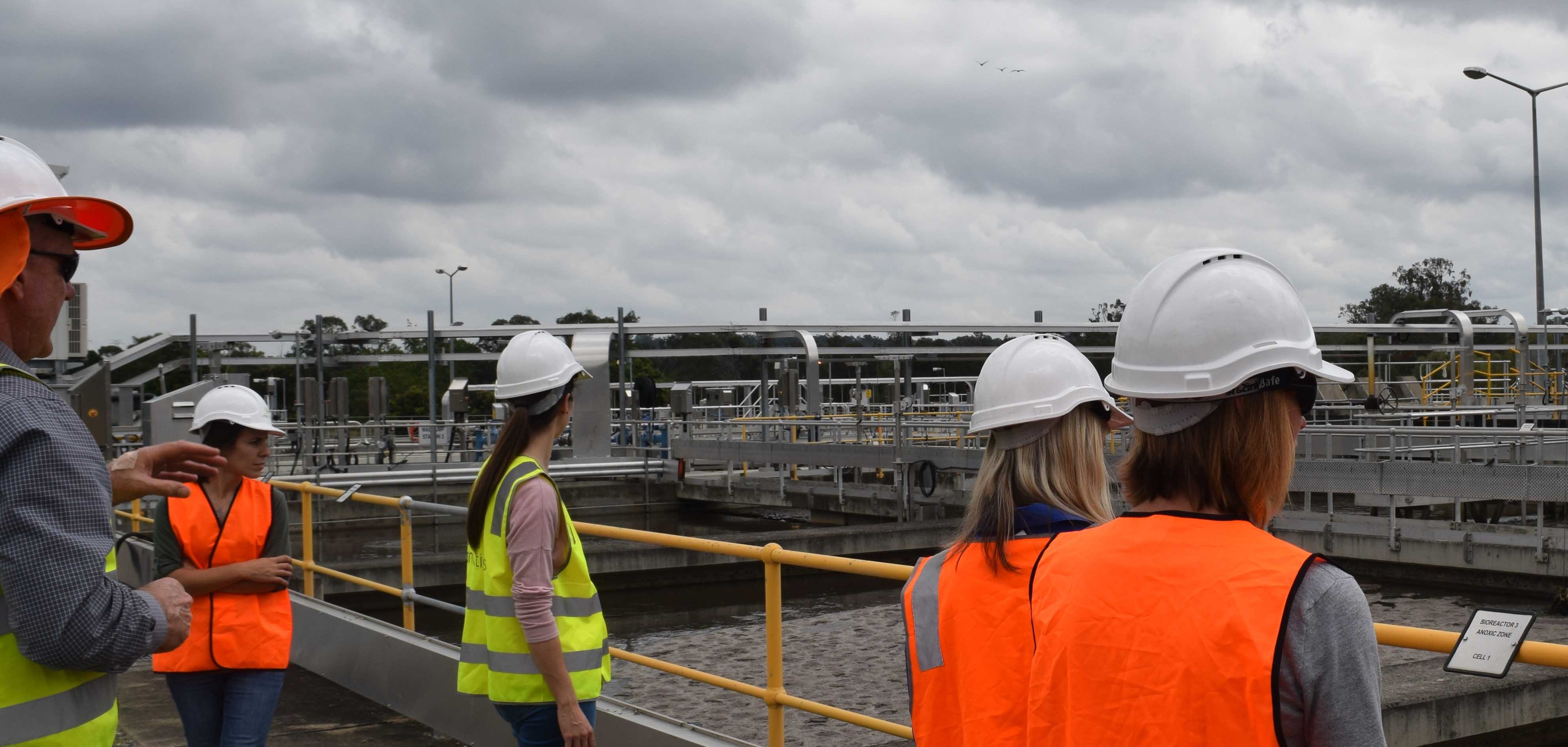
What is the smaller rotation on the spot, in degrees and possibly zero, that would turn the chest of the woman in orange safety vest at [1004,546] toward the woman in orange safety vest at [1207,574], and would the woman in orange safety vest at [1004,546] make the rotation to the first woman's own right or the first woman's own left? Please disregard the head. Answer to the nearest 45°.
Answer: approximately 90° to the first woman's own right

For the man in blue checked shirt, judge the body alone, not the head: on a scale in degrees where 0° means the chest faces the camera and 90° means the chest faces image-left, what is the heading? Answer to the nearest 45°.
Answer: approximately 270°

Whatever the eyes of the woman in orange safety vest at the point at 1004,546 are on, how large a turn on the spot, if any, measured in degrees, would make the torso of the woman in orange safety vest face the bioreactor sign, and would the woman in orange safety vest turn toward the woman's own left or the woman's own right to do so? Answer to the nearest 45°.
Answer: approximately 45° to the woman's own right

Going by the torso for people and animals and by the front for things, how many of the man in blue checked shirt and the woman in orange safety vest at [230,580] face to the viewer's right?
1

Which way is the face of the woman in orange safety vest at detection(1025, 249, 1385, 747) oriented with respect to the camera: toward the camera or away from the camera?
away from the camera

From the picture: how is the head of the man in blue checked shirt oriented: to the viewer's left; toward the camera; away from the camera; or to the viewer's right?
to the viewer's right

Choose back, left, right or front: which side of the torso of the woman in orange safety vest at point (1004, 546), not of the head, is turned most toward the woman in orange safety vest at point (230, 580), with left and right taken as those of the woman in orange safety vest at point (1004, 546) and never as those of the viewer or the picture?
left

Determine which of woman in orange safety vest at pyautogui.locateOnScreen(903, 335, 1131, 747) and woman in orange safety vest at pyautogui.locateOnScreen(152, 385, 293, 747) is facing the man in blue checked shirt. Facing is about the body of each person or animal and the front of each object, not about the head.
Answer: woman in orange safety vest at pyautogui.locateOnScreen(152, 385, 293, 747)

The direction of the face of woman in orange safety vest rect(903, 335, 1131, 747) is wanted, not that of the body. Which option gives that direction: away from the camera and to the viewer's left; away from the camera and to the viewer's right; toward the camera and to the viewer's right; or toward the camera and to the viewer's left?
away from the camera and to the viewer's right

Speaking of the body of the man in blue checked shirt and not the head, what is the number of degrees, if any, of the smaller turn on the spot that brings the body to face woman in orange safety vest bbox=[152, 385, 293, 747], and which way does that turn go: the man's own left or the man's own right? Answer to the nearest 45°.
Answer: approximately 90° to the man's own left

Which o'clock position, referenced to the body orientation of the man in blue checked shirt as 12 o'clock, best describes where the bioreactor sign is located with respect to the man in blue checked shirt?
The bioreactor sign is roughly at 1 o'clock from the man in blue checked shirt.
